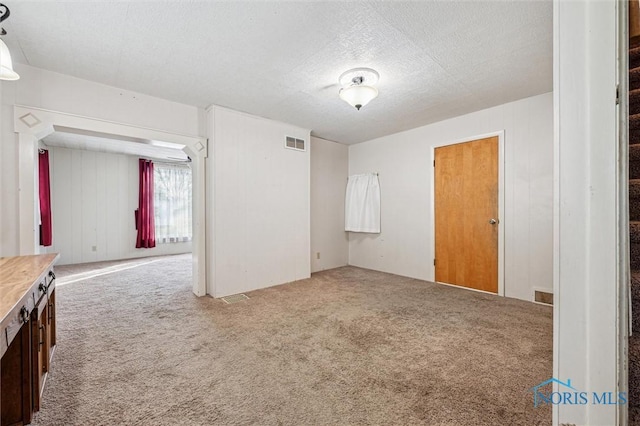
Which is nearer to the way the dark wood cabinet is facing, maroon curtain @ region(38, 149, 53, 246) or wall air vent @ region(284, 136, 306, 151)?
the wall air vent

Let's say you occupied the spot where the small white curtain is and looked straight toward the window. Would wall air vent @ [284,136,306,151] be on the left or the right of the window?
left

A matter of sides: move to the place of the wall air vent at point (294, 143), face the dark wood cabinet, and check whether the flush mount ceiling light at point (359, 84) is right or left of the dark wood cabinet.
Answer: left

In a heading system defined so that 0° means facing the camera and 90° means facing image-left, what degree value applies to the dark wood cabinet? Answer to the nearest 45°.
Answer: approximately 270°

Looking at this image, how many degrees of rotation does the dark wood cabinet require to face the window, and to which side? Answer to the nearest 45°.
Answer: approximately 45° to its left

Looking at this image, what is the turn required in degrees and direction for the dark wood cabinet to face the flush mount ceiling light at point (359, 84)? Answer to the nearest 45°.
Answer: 0° — it already faces it

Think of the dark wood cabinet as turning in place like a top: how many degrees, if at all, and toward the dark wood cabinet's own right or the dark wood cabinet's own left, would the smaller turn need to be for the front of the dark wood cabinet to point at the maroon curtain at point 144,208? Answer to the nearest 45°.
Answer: approximately 90° to the dark wood cabinet's own left

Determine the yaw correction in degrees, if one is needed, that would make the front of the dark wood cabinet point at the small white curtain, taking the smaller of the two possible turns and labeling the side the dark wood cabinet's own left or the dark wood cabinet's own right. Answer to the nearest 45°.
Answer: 0° — it already faces it

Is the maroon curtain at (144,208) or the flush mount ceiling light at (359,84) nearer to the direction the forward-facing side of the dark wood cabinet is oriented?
the flush mount ceiling light

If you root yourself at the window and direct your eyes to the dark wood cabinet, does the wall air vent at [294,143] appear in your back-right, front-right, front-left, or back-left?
front-left

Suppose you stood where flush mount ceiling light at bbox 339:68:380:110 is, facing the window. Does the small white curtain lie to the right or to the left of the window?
right

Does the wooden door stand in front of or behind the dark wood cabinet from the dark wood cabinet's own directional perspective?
in front

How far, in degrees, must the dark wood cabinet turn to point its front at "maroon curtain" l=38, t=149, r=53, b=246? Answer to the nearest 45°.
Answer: approximately 90° to its left

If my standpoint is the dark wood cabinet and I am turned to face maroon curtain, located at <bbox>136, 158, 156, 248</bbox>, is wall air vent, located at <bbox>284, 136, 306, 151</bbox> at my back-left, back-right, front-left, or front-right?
front-right
